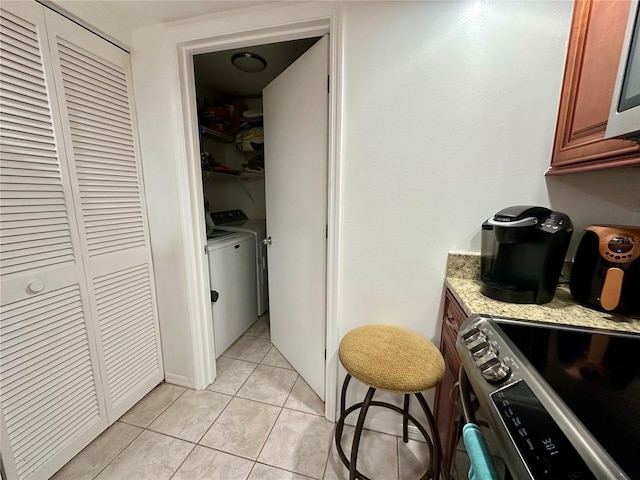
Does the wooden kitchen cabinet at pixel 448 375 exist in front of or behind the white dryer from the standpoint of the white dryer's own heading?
in front

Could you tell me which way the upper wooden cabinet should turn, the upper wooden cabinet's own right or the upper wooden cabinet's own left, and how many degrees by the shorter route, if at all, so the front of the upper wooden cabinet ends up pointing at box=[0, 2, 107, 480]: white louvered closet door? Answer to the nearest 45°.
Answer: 0° — it already faces it

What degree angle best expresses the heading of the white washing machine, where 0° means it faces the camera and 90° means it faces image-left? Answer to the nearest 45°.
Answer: approximately 315°

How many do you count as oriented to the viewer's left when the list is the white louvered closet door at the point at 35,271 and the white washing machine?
0

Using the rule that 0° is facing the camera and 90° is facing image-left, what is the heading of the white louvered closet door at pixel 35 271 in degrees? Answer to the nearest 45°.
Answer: approximately 315°

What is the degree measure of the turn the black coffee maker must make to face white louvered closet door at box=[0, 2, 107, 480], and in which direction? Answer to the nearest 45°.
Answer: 0° — it already faces it

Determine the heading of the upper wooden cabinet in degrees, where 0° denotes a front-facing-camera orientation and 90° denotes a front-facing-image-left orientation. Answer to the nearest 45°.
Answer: approximately 45°

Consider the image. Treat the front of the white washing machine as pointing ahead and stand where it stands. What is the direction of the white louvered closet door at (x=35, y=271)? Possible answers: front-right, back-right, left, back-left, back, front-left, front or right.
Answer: right

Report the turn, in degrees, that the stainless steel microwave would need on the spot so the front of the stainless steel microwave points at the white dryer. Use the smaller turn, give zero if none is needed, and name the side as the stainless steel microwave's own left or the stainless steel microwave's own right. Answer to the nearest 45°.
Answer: approximately 45° to the stainless steel microwave's own right

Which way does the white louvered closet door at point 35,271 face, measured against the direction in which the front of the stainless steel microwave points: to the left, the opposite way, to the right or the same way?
the opposite way

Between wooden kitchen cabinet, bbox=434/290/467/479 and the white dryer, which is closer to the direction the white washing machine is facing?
the wooden kitchen cabinet

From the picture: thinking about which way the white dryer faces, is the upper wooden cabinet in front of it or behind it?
in front

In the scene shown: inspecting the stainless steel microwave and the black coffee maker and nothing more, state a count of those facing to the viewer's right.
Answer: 0

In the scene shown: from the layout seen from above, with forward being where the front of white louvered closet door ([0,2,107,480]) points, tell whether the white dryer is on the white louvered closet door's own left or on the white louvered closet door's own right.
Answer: on the white louvered closet door's own left
